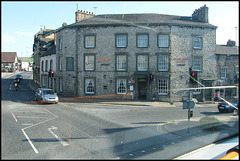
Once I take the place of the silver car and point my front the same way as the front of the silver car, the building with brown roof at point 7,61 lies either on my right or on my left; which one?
on my left

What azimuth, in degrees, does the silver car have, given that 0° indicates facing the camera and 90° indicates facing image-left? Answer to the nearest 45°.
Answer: approximately 315°
